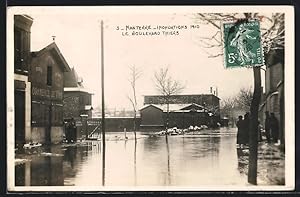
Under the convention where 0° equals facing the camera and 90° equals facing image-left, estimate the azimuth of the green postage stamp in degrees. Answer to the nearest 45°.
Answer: approximately 0°

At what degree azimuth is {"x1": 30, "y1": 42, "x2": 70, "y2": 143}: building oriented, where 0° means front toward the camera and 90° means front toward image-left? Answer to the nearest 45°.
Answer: approximately 315°
